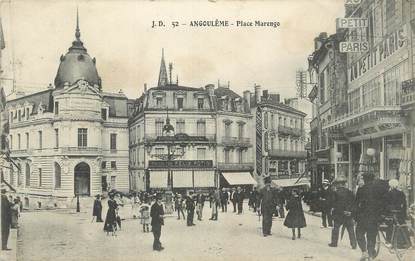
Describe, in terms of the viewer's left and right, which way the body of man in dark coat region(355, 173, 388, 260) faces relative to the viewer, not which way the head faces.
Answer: facing away from the viewer

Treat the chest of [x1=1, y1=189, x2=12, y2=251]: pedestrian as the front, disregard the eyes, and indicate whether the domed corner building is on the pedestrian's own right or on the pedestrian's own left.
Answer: on the pedestrian's own left

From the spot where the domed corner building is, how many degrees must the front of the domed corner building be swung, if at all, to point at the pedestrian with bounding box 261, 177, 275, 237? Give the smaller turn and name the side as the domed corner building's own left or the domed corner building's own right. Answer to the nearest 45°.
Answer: approximately 45° to the domed corner building's own left

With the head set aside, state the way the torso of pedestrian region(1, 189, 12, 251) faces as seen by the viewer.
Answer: to the viewer's right

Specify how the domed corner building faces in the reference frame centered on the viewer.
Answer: facing the viewer
